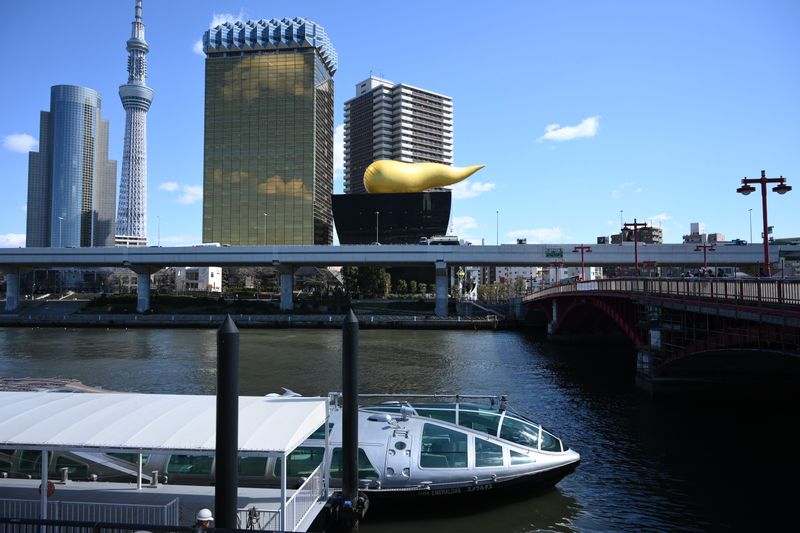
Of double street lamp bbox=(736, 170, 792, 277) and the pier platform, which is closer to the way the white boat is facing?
the double street lamp

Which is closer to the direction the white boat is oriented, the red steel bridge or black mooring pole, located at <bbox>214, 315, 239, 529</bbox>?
the red steel bridge

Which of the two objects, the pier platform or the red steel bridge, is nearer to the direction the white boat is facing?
the red steel bridge

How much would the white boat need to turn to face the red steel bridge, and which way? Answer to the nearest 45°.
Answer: approximately 45° to its left

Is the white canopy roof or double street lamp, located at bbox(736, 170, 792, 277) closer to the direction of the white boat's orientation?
the double street lamp

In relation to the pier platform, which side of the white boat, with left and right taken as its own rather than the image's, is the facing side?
right

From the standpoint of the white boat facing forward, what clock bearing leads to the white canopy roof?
The white canopy roof is roughly at 5 o'clock from the white boat.

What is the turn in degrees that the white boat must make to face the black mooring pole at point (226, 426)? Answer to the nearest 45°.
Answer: approximately 135° to its right

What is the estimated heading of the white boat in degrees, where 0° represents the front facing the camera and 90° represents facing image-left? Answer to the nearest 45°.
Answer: approximately 270°
